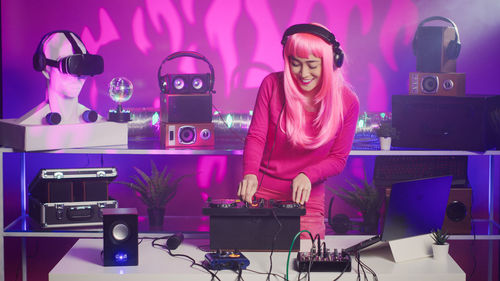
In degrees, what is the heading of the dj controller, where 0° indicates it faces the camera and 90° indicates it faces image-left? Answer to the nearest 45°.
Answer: approximately 180°

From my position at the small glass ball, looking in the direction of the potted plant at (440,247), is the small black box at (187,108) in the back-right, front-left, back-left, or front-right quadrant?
front-left

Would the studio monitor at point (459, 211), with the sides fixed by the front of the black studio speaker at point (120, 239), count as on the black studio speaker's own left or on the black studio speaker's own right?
on the black studio speaker's own left

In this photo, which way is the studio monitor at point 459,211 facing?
toward the camera

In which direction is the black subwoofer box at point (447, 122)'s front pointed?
toward the camera

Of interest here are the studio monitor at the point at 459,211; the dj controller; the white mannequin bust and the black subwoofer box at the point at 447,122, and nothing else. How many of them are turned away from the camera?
1

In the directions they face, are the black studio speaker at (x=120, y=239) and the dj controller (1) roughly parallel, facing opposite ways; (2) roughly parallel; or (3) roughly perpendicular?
roughly parallel, facing opposite ways

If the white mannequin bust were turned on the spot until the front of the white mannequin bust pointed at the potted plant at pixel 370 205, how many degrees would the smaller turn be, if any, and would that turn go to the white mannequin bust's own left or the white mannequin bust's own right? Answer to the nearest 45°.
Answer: approximately 45° to the white mannequin bust's own left

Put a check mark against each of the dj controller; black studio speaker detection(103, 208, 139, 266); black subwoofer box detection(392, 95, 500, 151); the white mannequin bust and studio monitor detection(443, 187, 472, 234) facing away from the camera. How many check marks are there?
1

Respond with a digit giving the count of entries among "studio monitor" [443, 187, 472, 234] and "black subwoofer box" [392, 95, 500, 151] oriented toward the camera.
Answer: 2

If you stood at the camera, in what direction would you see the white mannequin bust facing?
facing the viewer and to the right of the viewer

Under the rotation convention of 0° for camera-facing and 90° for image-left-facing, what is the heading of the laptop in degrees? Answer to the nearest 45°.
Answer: approximately 135°

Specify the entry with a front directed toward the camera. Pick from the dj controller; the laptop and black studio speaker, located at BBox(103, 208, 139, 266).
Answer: the black studio speaker

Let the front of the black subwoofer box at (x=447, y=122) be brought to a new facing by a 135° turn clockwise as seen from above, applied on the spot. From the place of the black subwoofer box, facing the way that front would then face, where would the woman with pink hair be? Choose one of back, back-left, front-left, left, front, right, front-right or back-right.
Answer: left

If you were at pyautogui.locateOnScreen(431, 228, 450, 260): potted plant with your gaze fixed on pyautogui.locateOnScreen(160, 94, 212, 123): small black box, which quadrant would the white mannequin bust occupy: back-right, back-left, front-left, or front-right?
front-left

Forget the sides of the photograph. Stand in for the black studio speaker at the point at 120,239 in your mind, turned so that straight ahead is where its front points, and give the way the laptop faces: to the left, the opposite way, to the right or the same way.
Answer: the opposite way

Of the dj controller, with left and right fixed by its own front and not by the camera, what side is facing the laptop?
right

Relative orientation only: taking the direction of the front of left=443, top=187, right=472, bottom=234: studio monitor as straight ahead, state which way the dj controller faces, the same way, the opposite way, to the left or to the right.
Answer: the opposite way

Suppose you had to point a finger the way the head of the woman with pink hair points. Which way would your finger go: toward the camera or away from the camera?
toward the camera

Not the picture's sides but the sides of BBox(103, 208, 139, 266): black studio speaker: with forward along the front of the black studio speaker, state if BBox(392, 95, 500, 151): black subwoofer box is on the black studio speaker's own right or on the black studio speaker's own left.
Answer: on the black studio speaker's own left
